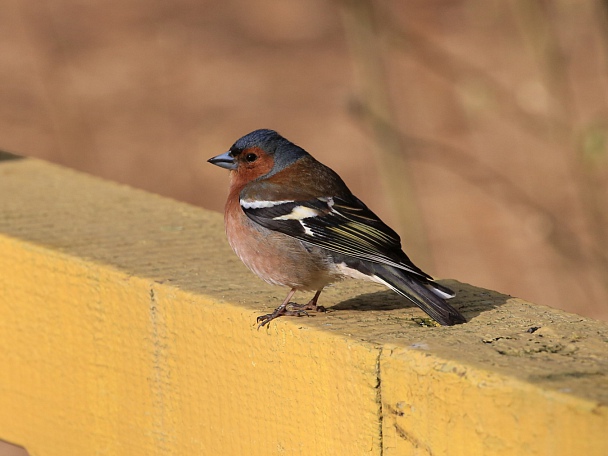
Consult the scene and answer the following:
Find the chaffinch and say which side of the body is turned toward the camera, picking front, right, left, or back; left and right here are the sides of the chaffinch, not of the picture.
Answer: left
